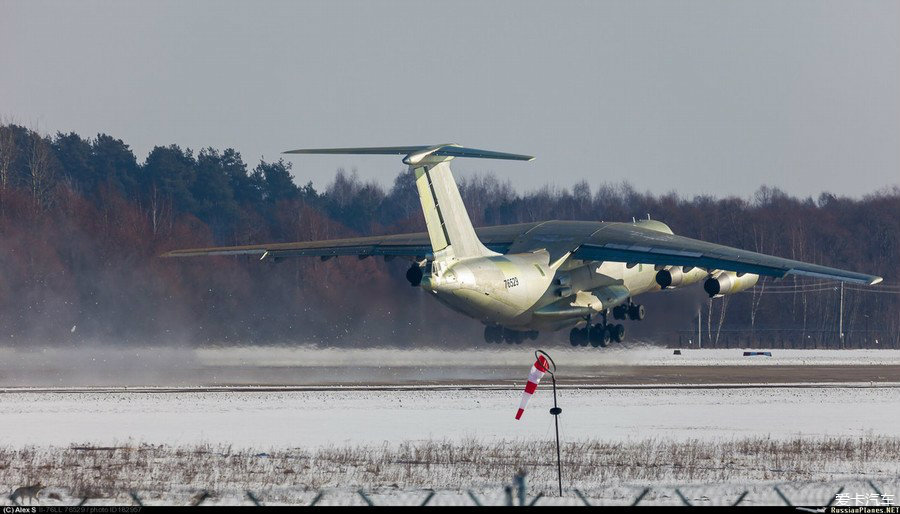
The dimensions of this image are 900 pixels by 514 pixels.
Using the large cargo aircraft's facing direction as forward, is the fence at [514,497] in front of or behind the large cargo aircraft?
behind

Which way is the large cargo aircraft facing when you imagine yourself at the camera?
facing away from the viewer and to the right of the viewer

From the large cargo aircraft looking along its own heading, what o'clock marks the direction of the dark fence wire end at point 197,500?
The dark fence wire end is roughly at 5 o'clock from the large cargo aircraft.
